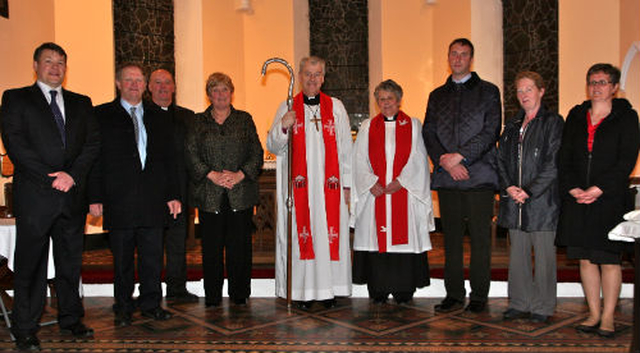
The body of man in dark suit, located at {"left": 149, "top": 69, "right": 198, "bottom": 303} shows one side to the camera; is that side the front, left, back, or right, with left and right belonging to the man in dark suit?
front

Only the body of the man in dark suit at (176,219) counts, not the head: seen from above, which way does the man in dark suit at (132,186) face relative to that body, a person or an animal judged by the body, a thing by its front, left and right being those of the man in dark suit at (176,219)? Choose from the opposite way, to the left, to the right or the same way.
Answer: the same way

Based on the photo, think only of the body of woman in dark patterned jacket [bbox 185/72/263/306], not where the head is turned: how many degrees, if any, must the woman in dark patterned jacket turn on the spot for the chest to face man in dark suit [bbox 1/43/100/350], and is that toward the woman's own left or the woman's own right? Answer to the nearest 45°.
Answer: approximately 45° to the woman's own right

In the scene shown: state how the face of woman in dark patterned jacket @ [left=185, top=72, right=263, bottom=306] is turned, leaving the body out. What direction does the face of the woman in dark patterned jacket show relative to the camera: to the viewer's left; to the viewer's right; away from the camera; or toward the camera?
toward the camera

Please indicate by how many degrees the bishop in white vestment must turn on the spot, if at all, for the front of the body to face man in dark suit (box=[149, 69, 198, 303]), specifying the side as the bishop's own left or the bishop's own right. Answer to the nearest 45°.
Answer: approximately 90° to the bishop's own right

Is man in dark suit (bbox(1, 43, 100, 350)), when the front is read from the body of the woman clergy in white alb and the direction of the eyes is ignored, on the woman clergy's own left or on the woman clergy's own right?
on the woman clergy's own right

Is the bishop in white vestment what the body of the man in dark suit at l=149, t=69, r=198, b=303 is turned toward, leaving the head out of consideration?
no

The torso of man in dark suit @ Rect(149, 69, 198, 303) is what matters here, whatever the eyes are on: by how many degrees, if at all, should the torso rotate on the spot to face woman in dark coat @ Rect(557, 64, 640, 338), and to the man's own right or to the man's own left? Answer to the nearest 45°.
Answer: approximately 45° to the man's own left

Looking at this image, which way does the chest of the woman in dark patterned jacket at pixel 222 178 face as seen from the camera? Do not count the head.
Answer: toward the camera

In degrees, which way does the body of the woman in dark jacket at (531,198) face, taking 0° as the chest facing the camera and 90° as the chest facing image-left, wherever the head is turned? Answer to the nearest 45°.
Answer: approximately 45°

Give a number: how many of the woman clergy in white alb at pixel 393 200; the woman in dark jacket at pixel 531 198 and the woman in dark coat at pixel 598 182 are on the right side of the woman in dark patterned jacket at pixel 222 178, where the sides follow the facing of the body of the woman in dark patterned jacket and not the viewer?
0

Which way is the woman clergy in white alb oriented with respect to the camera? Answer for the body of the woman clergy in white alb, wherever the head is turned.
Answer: toward the camera

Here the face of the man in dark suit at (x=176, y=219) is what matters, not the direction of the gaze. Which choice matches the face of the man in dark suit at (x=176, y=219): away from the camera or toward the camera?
toward the camera

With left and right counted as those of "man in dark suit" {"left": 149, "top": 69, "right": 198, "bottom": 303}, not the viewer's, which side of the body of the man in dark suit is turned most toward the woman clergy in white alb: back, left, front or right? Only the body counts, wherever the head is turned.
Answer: left
